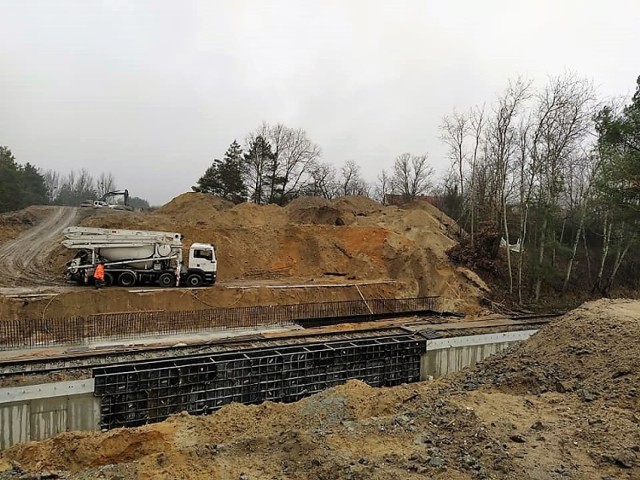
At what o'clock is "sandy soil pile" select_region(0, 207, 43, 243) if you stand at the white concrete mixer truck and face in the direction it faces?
The sandy soil pile is roughly at 8 o'clock from the white concrete mixer truck.

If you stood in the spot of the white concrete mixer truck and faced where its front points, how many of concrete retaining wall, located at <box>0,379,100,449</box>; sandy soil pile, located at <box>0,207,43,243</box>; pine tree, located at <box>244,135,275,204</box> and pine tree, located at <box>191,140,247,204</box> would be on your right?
1

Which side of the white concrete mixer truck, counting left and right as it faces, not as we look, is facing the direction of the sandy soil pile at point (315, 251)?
front

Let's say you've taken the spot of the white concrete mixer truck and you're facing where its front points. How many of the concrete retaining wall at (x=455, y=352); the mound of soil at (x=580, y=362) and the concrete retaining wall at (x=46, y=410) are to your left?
0

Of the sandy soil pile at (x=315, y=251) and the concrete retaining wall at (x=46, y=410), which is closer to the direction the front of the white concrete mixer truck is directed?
the sandy soil pile

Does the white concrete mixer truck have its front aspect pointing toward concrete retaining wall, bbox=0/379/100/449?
no

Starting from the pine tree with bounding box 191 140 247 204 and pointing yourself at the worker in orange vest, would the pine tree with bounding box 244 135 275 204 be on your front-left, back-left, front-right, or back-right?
back-left

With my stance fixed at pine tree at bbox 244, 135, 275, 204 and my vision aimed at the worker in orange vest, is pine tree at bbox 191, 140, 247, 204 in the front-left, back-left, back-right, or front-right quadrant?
front-right

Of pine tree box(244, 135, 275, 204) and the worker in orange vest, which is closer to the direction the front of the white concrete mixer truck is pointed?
the pine tree

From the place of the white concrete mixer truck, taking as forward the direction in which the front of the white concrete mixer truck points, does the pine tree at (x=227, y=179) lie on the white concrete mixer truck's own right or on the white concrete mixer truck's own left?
on the white concrete mixer truck's own left

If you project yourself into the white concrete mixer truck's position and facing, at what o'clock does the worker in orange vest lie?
The worker in orange vest is roughly at 5 o'clock from the white concrete mixer truck.

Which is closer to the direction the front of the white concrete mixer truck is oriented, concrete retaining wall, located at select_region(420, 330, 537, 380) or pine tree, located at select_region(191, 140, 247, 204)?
the concrete retaining wall

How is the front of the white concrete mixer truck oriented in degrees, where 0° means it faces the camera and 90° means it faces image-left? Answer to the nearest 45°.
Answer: approximately 270°

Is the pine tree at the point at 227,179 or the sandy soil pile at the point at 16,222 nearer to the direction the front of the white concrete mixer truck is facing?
the pine tree

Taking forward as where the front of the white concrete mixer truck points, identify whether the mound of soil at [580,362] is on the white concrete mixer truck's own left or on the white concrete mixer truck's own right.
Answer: on the white concrete mixer truck's own right
